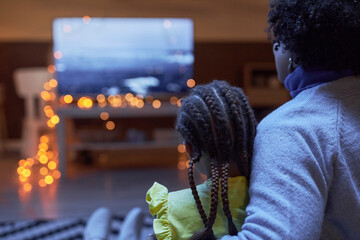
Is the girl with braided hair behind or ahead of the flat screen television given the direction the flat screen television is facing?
ahead

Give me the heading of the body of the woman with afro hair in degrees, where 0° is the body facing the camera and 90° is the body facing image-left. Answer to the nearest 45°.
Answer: approximately 135°

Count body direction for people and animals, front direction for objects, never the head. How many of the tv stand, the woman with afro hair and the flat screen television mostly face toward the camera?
2

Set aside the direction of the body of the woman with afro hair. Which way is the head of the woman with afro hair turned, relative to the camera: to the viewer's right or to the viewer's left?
to the viewer's left

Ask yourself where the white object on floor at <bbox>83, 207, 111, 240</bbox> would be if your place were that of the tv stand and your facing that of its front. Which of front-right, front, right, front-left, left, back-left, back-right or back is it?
front

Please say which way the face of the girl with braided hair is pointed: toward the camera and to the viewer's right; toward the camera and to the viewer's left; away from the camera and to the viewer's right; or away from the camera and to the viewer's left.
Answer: away from the camera and to the viewer's left

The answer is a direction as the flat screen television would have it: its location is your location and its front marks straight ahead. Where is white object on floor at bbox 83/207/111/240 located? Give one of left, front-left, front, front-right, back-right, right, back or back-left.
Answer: front

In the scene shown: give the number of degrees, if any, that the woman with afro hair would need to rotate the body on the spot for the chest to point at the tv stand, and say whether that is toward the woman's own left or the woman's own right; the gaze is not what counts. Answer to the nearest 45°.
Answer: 0° — they already face it

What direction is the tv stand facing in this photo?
toward the camera

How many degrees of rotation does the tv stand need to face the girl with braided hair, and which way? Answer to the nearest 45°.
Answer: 0° — it already faces them
